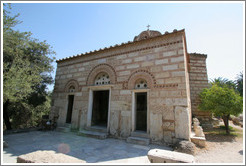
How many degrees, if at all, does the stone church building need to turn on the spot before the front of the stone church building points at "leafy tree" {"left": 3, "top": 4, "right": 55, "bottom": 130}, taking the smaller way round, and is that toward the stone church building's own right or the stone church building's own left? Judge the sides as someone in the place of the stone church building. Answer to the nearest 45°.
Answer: approximately 45° to the stone church building's own right

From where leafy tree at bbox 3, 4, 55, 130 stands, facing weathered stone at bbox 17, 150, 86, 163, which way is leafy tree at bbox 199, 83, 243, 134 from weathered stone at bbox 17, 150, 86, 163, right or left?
left

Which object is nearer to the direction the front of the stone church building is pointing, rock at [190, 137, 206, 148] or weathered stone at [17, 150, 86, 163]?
the weathered stone

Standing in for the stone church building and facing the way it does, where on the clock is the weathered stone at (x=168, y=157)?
The weathered stone is roughly at 10 o'clock from the stone church building.

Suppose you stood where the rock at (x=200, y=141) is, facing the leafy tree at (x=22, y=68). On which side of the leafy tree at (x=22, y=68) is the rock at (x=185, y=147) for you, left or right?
left

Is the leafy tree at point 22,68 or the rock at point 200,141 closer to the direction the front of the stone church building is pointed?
the leafy tree

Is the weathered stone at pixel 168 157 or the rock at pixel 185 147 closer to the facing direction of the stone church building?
the weathered stone

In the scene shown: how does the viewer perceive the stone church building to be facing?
facing the viewer and to the left of the viewer

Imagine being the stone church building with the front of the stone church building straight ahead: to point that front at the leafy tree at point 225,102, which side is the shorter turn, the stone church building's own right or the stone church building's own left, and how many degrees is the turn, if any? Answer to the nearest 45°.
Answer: approximately 135° to the stone church building's own left

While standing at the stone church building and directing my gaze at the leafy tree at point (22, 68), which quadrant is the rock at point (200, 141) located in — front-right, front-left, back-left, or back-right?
back-left
